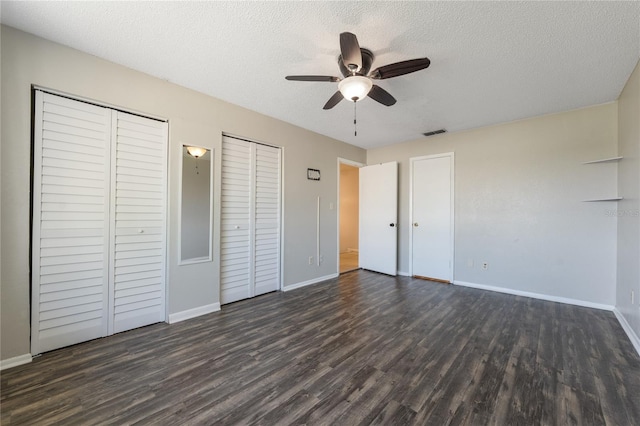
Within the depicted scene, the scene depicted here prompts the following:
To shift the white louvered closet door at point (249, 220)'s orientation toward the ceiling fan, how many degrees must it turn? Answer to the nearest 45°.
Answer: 0° — it already faces it

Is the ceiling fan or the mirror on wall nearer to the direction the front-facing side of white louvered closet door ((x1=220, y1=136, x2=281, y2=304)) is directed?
the ceiling fan

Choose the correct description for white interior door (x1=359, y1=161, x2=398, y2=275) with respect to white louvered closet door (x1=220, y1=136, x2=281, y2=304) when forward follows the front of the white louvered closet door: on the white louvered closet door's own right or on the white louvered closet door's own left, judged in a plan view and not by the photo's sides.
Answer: on the white louvered closet door's own left

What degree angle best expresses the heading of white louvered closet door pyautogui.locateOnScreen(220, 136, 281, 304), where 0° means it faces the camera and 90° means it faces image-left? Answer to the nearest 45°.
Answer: approximately 315°

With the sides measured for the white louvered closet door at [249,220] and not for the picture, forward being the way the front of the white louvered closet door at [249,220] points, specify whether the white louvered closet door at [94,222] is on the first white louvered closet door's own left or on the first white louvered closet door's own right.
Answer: on the first white louvered closet door's own right

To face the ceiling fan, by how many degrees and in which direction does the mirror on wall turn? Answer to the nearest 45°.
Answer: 0° — it already faces it

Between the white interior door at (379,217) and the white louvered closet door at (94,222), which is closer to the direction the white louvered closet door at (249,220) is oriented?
the white interior door

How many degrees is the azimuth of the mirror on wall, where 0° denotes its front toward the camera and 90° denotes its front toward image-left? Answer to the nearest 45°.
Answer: approximately 315°
